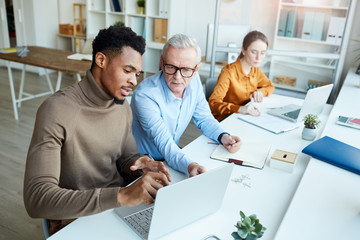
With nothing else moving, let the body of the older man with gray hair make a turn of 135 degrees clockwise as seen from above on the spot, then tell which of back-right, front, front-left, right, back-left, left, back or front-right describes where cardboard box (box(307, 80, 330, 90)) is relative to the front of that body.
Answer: back-right

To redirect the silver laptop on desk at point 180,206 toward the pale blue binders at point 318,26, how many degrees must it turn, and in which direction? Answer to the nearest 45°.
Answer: approximately 90° to its right

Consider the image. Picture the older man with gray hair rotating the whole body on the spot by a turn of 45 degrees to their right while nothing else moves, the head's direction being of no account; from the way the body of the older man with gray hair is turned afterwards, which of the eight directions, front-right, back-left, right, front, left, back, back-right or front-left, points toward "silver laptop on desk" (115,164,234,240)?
front

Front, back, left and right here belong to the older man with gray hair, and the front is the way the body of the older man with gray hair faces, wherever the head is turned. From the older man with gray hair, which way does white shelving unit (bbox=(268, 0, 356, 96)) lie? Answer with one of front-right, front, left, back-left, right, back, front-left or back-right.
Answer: left

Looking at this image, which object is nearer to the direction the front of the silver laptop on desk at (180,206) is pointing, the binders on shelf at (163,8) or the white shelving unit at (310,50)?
the binders on shelf

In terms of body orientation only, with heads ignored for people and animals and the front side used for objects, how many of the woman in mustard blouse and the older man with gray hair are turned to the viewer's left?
0

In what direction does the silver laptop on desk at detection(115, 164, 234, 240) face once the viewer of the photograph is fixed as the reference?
facing away from the viewer and to the left of the viewer

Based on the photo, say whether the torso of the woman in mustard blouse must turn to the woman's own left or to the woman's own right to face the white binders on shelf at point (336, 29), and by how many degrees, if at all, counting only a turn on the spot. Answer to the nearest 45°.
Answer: approximately 90° to the woman's own left

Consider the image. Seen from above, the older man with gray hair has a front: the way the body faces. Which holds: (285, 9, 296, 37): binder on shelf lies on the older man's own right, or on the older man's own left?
on the older man's own left

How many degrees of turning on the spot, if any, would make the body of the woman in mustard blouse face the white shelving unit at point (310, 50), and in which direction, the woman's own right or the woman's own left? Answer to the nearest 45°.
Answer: approximately 90° to the woman's own left
